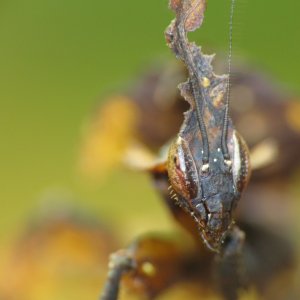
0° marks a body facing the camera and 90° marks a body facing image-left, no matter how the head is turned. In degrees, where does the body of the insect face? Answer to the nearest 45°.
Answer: approximately 0°
